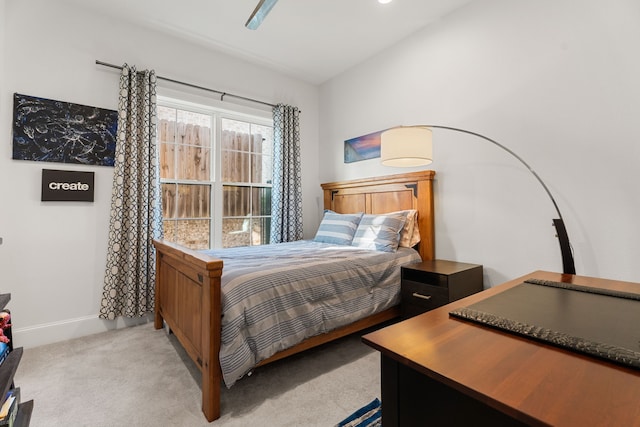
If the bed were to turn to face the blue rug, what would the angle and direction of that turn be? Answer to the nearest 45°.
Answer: approximately 90° to its left

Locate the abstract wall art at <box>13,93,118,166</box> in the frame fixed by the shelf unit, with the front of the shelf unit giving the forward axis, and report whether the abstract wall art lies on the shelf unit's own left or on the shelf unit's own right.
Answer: on the shelf unit's own left

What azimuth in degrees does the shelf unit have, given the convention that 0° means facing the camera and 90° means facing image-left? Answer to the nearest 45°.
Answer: approximately 270°

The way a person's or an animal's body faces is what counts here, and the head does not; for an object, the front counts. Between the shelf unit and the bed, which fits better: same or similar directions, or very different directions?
very different directions

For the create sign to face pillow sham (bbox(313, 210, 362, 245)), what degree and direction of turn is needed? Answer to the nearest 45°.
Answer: approximately 45° to its left

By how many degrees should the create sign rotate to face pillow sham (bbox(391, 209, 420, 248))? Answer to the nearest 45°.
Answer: approximately 45° to its left

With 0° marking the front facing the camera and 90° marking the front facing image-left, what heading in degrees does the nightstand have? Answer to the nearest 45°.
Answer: approximately 45°

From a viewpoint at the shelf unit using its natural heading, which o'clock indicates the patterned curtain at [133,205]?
The patterned curtain is roughly at 10 o'clock from the shelf unit.

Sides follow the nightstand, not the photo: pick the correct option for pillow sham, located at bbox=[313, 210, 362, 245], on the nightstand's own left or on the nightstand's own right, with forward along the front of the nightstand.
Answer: on the nightstand's own right

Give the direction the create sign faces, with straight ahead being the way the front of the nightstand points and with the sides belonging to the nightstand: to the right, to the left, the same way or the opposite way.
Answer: to the left

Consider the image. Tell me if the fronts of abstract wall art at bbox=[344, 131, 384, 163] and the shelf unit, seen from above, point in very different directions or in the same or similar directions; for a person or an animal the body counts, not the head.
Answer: very different directions
